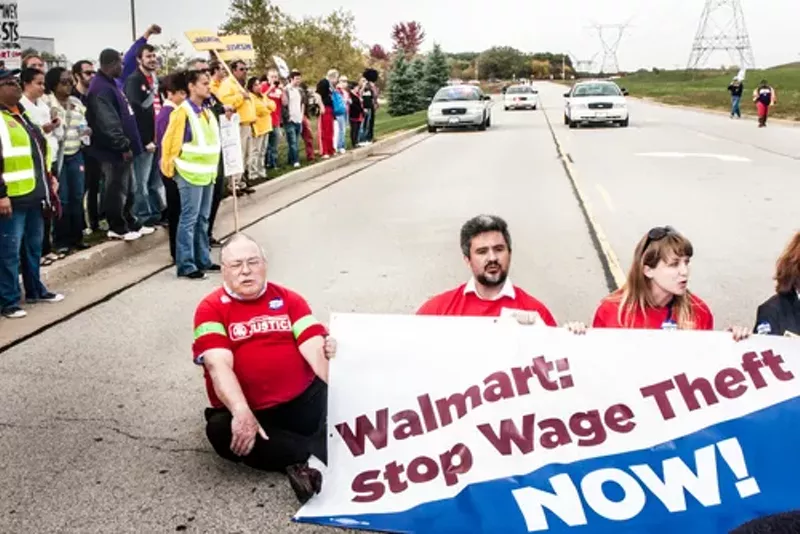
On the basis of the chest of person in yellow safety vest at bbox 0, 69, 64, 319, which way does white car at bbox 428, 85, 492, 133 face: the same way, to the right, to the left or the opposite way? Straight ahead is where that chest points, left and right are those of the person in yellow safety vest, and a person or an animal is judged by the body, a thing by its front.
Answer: to the right

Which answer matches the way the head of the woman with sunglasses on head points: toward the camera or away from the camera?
toward the camera

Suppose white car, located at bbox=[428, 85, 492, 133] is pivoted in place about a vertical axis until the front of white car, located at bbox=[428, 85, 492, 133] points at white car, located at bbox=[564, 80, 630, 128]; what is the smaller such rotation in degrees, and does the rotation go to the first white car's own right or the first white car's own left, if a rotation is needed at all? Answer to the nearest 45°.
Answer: approximately 90° to the first white car's own left

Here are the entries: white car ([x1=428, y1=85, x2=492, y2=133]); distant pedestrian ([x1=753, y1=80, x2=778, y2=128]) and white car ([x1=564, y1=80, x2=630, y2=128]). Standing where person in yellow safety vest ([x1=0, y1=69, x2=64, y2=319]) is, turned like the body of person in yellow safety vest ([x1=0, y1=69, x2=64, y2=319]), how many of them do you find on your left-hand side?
3

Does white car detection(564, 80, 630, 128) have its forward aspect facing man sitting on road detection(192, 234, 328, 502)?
yes

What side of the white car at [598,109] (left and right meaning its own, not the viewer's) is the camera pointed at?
front

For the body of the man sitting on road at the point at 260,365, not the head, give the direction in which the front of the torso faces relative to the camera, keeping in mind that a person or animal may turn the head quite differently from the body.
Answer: toward the camera

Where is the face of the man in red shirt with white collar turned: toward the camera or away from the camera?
toward the camera

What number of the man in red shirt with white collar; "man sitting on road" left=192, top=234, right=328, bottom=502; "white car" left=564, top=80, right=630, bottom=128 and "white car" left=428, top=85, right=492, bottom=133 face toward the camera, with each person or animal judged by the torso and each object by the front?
4

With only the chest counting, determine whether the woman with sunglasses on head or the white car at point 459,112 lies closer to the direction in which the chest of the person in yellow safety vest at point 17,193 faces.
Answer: the woman with sunglasses on head

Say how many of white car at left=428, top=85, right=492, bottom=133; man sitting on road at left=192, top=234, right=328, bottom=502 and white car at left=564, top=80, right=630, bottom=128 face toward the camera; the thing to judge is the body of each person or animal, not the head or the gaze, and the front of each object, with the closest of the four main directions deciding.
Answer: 3

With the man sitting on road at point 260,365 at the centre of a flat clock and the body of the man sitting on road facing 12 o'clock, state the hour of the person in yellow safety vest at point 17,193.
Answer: The person in yellow safety vest is roughly at 5 o'clock from the man sitting on road.

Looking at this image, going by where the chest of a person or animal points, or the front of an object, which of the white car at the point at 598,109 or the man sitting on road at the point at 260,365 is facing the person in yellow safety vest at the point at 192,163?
the white car

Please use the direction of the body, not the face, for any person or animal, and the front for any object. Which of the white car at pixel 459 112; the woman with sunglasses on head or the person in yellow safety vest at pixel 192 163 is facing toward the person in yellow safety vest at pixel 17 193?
the white car

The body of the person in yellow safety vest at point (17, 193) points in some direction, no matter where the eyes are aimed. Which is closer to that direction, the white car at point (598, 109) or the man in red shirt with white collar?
the man in red shirt with white collar

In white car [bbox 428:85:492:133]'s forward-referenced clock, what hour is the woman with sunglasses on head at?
The woman with sunglasses on head is roughly at 12 o'clock from the white car.

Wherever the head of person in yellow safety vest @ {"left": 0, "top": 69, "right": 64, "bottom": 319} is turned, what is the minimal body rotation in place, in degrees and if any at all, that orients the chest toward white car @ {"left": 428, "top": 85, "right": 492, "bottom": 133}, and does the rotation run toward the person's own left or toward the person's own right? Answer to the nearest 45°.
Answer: approximately 90° to the person's own left

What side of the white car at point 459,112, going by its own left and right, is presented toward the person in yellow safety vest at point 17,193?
front

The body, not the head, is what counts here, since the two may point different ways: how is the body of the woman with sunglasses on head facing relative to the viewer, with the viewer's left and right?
facing the viewer and to the right of the viewer

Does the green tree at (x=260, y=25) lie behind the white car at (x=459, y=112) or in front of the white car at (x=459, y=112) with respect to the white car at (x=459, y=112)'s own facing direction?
behind

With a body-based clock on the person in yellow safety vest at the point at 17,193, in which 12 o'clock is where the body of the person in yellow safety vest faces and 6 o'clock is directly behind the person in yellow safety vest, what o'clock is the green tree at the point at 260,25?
The green tree is roughly at 8 o'clock from the person in yellow safety vest.

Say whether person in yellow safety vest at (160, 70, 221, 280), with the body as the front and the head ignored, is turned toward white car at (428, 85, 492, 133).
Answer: no
